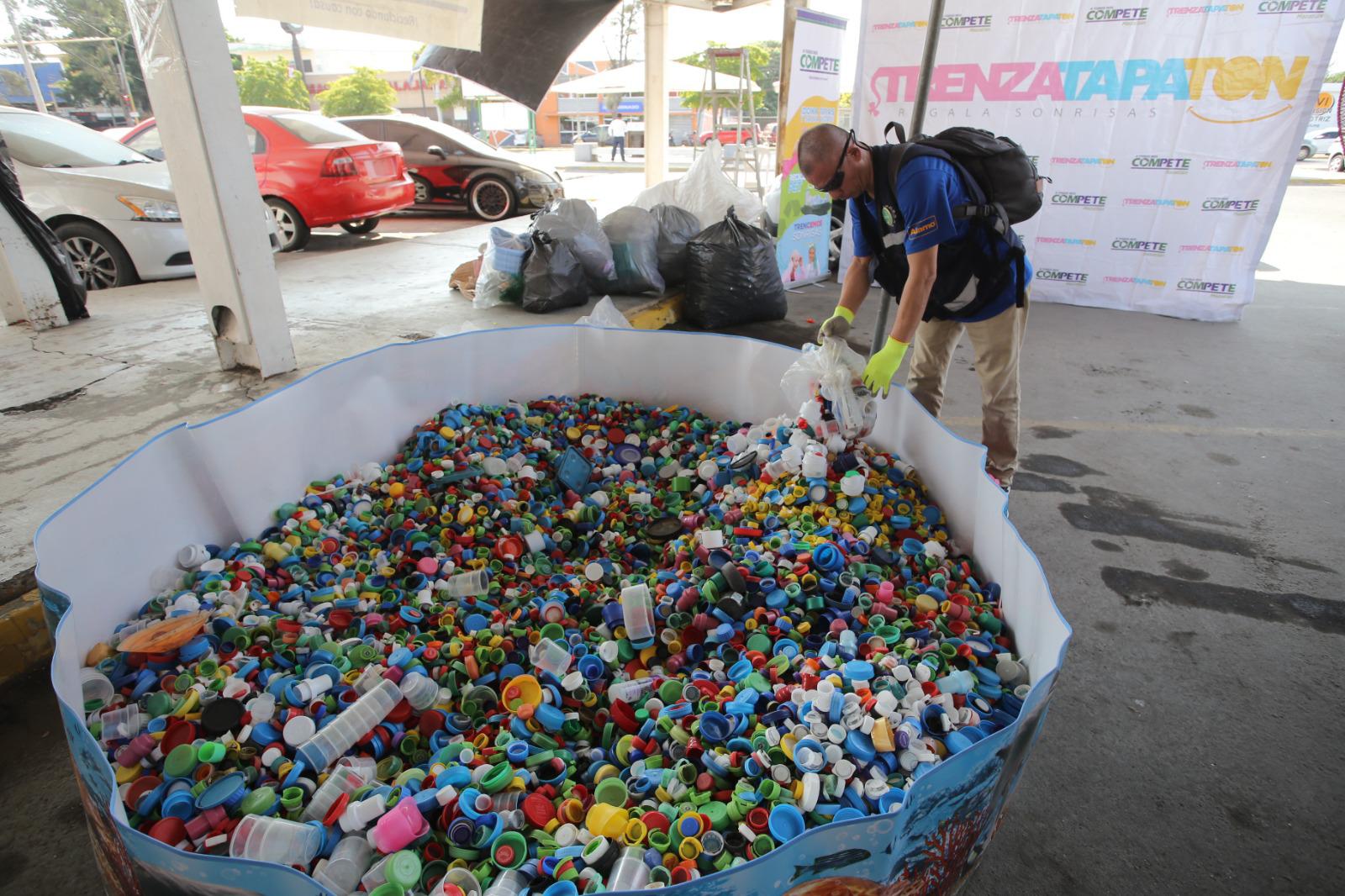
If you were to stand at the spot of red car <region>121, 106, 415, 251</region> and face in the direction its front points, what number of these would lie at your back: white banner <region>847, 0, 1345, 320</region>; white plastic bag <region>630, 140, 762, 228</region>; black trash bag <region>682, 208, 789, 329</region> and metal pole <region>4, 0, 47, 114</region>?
3

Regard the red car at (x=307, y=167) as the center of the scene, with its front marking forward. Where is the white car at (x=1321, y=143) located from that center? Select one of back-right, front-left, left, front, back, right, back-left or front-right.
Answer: back-right

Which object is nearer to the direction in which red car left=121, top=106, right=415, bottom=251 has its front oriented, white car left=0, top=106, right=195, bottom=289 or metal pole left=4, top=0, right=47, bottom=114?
the metal pole

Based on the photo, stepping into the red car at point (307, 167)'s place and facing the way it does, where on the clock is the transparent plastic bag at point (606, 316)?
The transparent plastic bag is roughly at 7 o'clock from the red car.

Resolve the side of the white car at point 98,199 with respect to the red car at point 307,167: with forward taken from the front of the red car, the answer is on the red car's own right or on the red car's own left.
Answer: on the red car's own left

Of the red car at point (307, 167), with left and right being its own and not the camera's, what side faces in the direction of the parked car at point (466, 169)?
right

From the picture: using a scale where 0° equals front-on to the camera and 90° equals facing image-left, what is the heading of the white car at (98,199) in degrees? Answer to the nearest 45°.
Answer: approximately 315°

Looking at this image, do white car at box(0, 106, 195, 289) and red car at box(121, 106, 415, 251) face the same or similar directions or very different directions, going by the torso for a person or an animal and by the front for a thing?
very different directions

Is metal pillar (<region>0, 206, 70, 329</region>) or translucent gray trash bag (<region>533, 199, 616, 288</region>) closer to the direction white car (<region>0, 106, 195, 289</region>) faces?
the translucent gray trash bag

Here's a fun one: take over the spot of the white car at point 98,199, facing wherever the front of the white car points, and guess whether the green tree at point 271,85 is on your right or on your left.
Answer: on your left

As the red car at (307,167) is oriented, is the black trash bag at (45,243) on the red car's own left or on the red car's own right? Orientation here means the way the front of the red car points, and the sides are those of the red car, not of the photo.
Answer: on the red car's own left

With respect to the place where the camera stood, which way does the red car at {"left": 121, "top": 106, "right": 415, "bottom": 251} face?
facing away from the viewer and to the left of the viewer

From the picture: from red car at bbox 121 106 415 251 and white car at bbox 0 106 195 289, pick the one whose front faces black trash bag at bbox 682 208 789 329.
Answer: the white car
